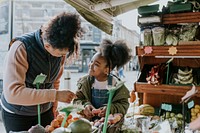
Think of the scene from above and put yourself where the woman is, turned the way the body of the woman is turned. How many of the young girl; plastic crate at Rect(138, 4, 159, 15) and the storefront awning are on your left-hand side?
3

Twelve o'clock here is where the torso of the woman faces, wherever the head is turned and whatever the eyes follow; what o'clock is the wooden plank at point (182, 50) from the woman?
The wooden plank is roughly at 10 o'clock from the woman.

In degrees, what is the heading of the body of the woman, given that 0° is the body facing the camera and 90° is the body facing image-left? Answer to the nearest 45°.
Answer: approximately 315°

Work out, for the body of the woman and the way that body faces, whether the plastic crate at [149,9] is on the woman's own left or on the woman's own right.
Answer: on the woman's own left

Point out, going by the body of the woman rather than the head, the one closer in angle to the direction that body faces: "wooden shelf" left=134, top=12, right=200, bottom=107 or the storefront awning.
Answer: the wooden shelf

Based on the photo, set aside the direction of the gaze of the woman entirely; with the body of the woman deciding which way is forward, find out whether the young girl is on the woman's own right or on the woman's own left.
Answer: on the woman's own left

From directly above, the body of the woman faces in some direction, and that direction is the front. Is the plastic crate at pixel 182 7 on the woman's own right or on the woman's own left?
on the woman's own left

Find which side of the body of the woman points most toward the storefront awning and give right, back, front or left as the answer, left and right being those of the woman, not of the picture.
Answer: left

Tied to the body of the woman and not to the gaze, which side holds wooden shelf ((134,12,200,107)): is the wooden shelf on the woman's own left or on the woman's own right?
on the woman's own left
